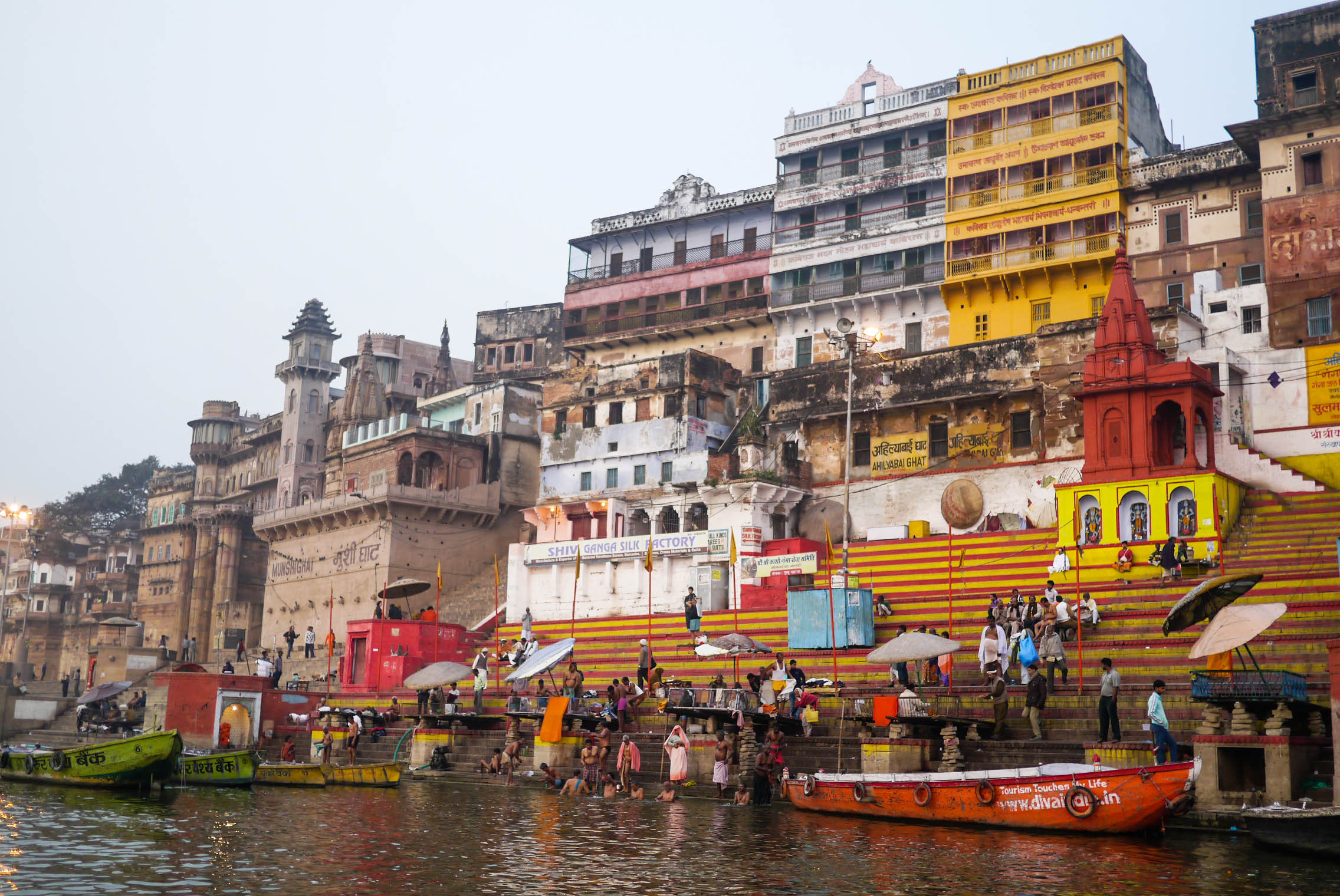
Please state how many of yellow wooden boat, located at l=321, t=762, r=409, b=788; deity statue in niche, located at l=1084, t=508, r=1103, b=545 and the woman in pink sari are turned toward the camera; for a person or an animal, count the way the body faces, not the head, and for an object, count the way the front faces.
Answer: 2

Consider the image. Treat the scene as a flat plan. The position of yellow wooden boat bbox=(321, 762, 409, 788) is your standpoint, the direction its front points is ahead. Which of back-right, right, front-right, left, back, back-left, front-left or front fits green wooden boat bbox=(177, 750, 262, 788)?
back

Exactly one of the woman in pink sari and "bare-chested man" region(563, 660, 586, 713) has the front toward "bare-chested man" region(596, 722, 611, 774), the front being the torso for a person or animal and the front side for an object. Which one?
"bare-chested man" region(563, 660, 586, 713)

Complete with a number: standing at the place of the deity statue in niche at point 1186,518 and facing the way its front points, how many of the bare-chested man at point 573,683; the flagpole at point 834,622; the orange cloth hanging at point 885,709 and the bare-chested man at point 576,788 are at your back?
0

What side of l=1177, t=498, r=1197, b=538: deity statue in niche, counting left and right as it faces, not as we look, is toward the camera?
front

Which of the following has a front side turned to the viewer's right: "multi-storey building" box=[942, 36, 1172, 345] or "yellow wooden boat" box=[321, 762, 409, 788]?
the yellow wooden boat

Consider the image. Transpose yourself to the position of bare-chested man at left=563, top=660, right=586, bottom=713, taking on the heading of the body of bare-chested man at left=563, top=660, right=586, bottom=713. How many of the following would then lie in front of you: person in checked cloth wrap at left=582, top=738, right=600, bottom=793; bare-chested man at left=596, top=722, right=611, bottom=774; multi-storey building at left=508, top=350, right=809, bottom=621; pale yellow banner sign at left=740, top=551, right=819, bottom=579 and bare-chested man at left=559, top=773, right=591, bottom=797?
3

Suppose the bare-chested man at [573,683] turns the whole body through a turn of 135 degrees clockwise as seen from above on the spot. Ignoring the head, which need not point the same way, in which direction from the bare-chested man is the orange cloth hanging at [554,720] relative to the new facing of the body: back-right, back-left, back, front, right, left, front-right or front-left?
back-left

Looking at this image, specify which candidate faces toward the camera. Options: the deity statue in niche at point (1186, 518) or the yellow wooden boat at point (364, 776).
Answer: the deity statue in niche

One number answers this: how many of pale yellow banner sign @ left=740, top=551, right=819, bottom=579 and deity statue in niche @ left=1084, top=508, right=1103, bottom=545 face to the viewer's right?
0

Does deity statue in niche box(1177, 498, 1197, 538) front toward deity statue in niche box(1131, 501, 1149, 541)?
no

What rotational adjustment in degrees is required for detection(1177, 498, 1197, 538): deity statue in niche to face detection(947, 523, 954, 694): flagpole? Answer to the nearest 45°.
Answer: approximately 45° to its right

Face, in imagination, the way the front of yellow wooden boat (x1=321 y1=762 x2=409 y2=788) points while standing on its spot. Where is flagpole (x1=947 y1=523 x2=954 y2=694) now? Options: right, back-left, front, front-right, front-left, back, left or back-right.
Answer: front

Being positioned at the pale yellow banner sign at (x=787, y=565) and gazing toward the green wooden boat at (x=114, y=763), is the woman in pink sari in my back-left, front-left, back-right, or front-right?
front-left

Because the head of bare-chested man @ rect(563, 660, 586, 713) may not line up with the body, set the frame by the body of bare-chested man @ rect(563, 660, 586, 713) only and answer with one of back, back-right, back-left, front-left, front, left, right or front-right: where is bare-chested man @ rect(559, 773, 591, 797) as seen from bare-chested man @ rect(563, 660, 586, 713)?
front

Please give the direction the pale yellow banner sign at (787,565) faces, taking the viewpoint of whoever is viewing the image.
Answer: facing the viewer

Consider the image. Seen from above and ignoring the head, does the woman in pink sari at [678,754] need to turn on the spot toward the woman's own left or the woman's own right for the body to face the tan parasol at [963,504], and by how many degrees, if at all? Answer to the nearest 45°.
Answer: approximately 135° to the woman's own left

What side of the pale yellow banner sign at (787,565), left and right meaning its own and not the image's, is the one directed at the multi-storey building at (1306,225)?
left

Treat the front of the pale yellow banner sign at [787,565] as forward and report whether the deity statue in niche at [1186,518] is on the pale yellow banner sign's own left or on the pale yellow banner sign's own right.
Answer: on the pale yellow banner sign's own left

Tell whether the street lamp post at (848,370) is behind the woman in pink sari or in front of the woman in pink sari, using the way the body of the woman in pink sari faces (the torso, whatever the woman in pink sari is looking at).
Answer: behind
